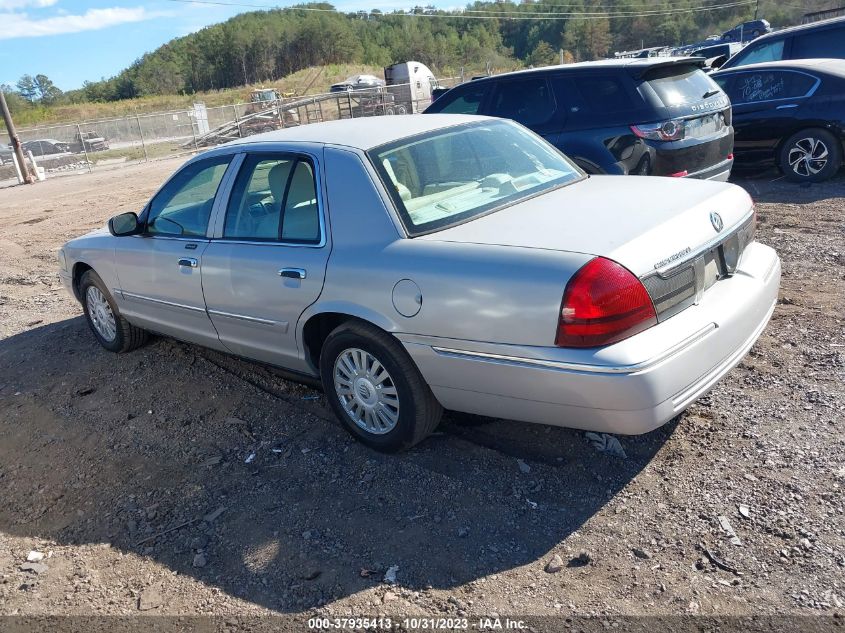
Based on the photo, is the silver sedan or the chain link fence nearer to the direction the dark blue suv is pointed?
the chain link fence

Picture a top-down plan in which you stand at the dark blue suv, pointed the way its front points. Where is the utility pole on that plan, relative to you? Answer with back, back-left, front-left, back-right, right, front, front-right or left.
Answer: front

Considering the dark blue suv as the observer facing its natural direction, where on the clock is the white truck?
The white truck is roughly at 1 o'clock from the dark blue suv.

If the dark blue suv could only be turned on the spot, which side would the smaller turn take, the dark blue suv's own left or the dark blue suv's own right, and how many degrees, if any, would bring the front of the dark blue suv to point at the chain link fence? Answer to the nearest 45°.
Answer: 0° — it already faces it

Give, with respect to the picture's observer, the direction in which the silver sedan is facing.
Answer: facing away from the viewer and to the left of the viewer

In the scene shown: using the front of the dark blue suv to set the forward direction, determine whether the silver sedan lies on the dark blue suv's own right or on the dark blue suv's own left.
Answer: on the dark blue suv's own left

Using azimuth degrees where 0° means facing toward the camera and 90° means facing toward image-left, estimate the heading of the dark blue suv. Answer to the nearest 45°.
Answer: approximately 135°

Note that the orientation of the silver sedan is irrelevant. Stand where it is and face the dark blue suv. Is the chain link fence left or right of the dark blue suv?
left

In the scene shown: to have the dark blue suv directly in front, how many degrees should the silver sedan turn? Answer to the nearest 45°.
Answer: approximately 90° to its right

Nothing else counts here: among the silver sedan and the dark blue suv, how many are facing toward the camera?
0
